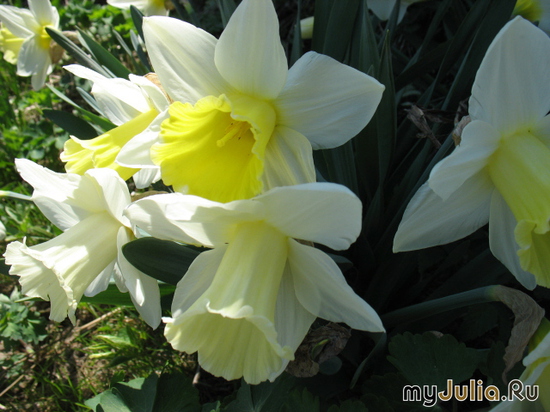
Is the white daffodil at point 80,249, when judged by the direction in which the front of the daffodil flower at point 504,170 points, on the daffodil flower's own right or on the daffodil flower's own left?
on the daffodil flower's own right

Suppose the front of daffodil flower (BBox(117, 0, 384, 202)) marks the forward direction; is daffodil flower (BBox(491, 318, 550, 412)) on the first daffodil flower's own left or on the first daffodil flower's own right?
on the first daffodil flower's own left

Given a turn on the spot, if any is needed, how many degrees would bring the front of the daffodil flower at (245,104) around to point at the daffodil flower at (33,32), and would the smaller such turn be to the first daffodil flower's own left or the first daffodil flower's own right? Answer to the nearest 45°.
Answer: approximately 90° to the first daffodil flower's own right

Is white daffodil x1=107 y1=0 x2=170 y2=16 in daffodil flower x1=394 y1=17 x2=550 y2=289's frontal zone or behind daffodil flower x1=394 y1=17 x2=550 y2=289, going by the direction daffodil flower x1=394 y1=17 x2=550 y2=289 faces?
behind

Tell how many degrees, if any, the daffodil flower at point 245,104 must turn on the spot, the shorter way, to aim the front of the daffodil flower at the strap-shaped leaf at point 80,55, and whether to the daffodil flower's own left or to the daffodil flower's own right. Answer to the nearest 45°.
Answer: approximately 90° to the daffodil flower's own right

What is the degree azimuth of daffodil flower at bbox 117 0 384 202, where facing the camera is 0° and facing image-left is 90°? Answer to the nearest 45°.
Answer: approximately 45°

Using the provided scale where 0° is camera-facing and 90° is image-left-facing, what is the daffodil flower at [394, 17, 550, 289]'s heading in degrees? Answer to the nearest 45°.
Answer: approximately 315°
